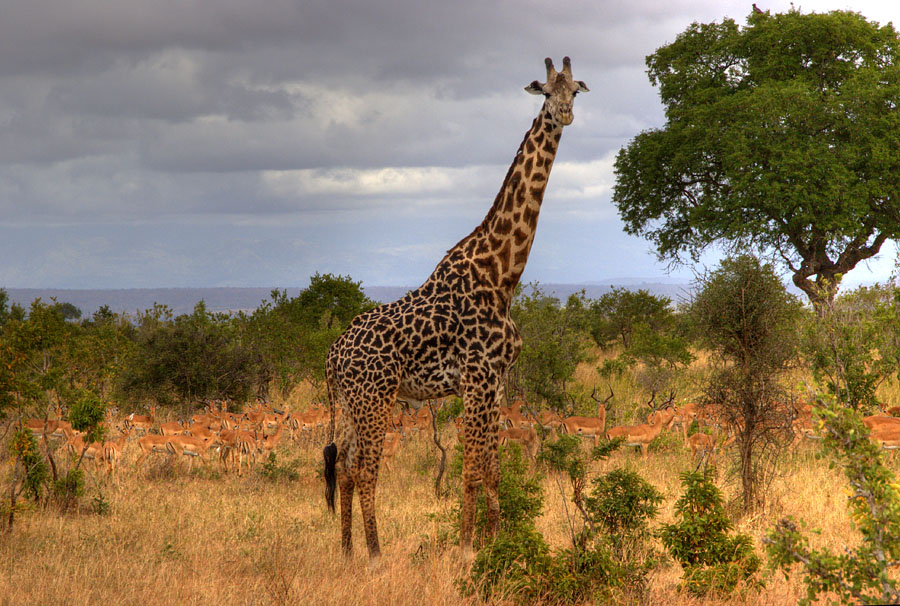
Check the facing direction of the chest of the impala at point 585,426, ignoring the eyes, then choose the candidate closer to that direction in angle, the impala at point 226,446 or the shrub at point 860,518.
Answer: the shrub

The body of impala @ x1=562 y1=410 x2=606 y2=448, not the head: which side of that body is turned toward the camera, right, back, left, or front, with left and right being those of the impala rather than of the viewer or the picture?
right

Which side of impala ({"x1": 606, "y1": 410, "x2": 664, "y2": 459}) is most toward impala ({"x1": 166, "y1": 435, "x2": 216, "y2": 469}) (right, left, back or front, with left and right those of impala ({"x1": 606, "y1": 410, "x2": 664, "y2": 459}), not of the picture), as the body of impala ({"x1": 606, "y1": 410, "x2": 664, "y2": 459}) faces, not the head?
back

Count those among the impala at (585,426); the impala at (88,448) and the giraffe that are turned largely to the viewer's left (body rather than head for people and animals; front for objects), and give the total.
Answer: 1

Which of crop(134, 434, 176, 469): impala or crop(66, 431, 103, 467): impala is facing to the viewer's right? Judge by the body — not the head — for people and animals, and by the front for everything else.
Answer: crop(134, 434, 176, 469): impala

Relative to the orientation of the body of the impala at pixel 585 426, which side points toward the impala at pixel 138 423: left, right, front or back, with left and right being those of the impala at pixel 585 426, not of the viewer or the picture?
back

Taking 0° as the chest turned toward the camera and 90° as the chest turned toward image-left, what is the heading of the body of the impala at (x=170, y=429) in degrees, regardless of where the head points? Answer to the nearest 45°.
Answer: approximately 270°

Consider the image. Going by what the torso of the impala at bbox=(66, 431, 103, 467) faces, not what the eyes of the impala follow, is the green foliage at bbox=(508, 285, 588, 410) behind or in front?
behind

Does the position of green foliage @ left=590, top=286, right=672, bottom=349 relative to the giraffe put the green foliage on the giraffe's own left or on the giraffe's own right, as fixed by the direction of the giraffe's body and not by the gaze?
on the giraffe's own left

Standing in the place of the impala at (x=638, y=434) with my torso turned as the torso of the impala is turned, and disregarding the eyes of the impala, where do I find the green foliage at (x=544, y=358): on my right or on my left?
on my left

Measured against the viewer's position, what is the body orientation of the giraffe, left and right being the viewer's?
facing to the right of the viewer

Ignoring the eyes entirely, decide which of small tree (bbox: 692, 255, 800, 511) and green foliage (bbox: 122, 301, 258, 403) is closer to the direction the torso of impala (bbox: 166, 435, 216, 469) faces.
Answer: the small tree
